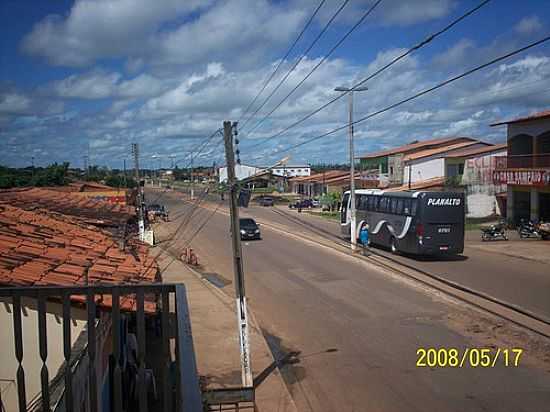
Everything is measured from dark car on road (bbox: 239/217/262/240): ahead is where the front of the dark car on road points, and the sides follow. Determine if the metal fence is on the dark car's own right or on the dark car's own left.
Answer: on the dark car's own right

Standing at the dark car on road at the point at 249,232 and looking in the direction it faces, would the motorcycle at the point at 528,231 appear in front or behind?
in front

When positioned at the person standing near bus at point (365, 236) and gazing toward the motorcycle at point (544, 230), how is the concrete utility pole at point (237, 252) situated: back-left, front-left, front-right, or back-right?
back-right

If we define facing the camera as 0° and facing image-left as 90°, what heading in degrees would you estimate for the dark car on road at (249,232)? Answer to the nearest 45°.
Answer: approximately 315°

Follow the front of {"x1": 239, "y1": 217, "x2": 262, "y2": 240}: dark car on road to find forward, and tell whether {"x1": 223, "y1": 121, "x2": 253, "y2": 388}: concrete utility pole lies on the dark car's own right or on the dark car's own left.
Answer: on the dark car's own right

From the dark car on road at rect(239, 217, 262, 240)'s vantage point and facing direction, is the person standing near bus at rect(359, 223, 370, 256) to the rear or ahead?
ahead
